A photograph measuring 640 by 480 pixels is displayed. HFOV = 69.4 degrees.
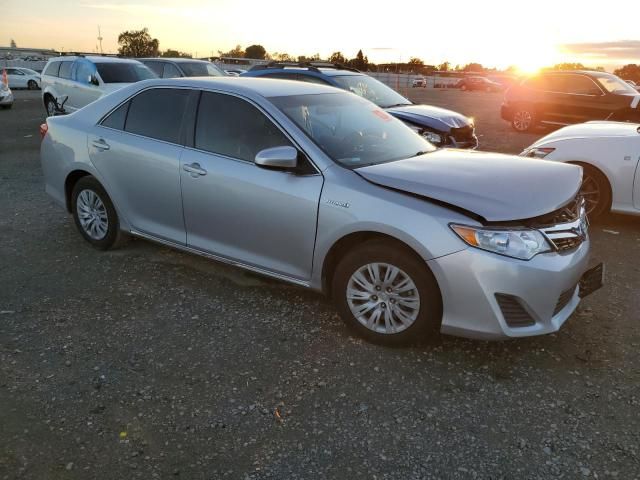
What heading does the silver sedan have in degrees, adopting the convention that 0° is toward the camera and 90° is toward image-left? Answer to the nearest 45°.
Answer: approximately 315°

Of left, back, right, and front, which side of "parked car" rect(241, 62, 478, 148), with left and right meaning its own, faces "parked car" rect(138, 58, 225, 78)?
back

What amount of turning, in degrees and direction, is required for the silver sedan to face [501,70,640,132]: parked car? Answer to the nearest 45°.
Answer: approximately 90° to its left

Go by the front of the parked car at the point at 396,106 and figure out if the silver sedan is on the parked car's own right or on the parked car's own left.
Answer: on the parked car's own right

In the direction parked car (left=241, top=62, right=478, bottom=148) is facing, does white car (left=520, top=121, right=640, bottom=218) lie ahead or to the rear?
ahead

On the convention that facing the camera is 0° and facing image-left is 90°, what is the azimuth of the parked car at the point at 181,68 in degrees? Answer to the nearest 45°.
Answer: approximately 315°

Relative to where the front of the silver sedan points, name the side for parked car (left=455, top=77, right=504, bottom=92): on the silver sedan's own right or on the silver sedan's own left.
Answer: on the silver sedan's own left
